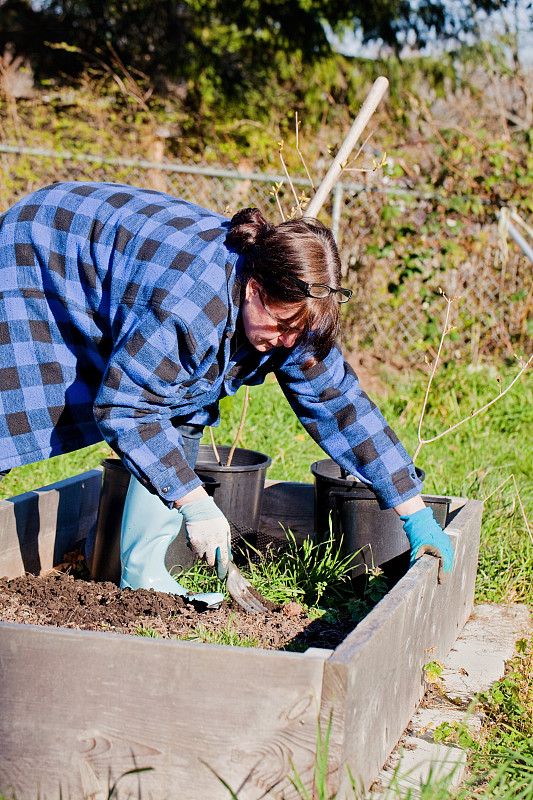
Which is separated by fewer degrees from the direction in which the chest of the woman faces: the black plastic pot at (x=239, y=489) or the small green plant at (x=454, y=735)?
the small green plant

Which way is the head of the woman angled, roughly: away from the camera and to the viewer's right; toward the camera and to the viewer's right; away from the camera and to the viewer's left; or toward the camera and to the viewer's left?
toward the camera and to the viewer's right

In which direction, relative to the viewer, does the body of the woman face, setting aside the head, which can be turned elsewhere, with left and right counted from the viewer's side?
facing to the right of the viewer

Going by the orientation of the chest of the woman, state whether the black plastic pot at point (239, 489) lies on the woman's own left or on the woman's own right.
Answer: on the woman's own left
